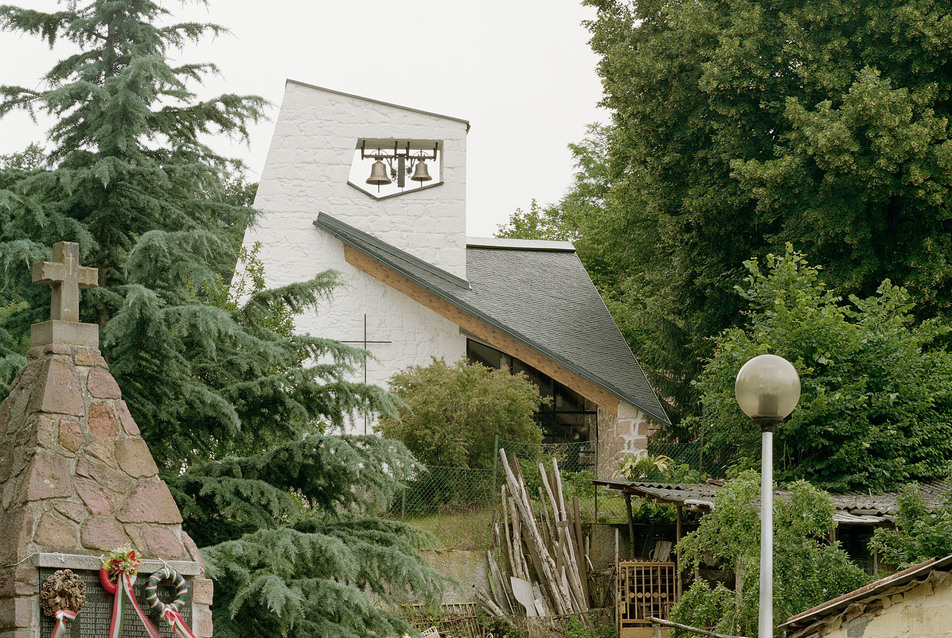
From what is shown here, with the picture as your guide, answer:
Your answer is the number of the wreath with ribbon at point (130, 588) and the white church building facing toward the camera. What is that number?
2

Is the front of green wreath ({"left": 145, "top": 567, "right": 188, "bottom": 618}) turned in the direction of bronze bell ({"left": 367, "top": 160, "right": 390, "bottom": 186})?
no

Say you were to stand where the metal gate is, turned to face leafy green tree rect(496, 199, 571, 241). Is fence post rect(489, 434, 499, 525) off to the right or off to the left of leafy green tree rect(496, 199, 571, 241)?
left

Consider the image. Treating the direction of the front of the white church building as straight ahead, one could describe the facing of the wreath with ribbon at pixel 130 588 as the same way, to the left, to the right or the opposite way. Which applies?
the same way

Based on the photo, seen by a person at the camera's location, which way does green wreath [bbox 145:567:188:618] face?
facing the viewer

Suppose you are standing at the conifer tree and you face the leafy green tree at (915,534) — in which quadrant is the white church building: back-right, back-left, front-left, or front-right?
front-left

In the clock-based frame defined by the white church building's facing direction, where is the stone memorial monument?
The stone memorial monument is roughly at 12 o'clock from the white church building.

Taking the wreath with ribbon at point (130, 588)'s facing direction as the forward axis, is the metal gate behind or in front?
behind

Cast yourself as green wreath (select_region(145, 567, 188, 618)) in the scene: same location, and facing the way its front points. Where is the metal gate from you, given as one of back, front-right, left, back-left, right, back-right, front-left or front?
back-left

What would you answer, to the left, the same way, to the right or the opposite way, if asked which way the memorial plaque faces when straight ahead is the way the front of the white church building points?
the same way

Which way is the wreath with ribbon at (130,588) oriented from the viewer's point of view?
toward the camera

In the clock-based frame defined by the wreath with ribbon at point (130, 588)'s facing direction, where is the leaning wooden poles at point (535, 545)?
The leaning wooden poles is roughly at 7 o'clock from the wreath with ribbon.

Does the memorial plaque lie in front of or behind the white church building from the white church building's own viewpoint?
in front

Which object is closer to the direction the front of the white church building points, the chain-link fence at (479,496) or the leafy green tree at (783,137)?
the chain-link fence

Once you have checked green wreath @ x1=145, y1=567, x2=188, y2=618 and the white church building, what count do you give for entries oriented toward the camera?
2

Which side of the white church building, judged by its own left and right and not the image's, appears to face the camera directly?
front

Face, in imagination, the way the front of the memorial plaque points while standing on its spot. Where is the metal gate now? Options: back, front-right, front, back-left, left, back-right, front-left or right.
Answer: back-left
